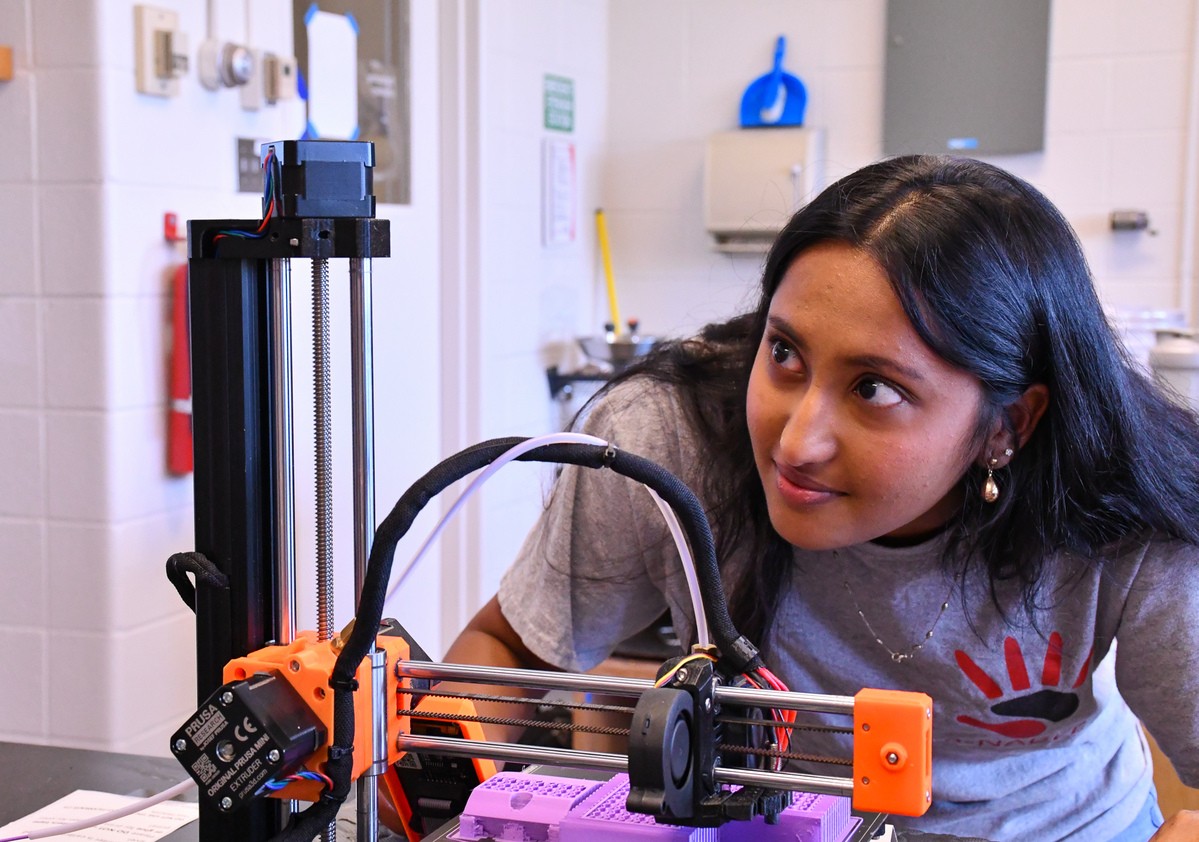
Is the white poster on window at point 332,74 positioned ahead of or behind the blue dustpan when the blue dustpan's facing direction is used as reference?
ahead

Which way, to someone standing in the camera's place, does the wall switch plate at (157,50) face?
facing the viewer and to the right of the viewer

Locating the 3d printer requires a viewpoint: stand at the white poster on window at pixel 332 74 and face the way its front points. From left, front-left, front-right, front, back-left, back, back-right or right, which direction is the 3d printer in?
front-right

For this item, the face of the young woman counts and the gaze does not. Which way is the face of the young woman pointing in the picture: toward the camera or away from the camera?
toward the camera

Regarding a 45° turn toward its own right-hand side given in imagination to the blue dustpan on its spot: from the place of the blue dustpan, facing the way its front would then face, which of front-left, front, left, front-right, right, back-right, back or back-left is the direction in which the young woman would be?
front-left

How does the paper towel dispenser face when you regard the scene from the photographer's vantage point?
facing the viewer

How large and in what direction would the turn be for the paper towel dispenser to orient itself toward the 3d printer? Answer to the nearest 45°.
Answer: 0° — it already faces it

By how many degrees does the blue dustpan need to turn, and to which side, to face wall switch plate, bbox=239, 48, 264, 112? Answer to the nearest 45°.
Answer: approximately 45° to its right

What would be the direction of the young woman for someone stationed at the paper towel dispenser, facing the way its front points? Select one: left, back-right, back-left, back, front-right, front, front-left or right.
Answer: front

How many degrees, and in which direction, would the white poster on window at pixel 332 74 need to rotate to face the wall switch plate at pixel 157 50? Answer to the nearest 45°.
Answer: approximately 90° to its right

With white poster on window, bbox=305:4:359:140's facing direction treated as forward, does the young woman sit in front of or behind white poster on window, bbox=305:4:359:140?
in front

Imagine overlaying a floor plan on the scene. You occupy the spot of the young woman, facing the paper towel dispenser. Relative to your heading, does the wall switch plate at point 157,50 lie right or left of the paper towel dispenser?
left

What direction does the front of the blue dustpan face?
toward the camera
